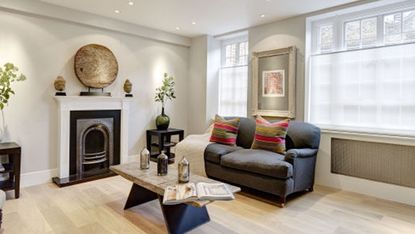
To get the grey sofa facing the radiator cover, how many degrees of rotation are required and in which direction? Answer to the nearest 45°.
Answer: approximately 135° to its left

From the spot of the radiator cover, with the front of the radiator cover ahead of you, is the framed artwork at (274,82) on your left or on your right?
on your right

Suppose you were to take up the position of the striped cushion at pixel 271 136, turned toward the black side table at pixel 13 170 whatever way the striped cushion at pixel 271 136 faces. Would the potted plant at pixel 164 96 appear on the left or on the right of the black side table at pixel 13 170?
right

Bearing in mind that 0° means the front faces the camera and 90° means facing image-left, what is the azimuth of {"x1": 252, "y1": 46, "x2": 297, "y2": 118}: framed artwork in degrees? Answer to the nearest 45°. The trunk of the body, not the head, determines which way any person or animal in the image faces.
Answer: approximately 45°

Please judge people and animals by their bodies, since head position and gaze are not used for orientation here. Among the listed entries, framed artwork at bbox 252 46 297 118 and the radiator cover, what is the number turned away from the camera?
0

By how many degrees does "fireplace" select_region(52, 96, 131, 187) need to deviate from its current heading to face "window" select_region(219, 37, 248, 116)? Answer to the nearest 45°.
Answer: approximately 45° to its left

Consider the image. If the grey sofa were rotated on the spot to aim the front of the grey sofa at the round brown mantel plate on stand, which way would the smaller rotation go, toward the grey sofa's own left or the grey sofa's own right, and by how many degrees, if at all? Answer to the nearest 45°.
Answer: approximately 45° to the grey sofa's own right

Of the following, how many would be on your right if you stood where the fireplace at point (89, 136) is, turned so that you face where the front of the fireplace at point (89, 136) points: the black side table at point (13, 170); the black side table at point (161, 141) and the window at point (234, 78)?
1

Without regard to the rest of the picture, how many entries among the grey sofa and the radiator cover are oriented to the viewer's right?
0
